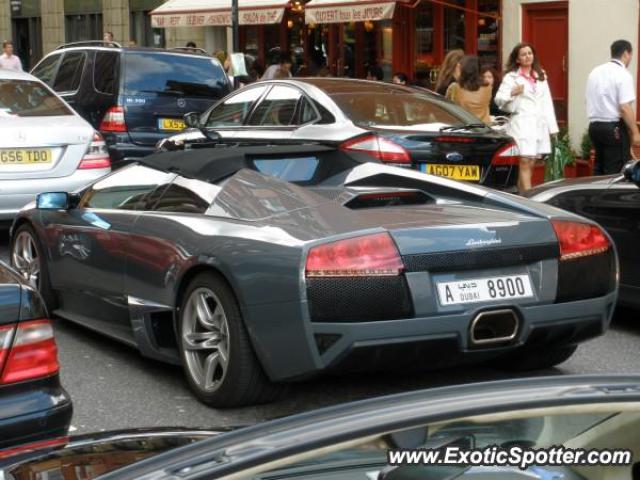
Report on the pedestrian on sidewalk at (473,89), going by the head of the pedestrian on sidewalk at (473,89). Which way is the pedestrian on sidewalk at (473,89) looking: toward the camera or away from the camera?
away from the camera

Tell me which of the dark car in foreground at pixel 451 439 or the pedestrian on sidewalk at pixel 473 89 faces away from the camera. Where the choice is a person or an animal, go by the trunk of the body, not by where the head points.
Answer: the pedestrian on sidewalk

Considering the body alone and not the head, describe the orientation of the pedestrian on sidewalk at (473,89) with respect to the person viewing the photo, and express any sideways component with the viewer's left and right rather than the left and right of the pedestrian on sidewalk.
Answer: facing away from the viewer

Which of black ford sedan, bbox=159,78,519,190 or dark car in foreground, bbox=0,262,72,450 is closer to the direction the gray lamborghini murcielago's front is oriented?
the black ford sedan

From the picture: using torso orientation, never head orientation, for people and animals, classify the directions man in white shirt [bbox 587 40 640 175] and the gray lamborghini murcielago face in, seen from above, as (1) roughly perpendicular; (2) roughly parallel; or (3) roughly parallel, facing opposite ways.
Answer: roughly perpendicular

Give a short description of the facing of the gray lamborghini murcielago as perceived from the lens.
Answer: facing away from the viewer and to the left of the viewer

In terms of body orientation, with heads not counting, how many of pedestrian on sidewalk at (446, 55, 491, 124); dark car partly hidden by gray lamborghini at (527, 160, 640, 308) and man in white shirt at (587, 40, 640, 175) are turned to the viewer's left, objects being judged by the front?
1

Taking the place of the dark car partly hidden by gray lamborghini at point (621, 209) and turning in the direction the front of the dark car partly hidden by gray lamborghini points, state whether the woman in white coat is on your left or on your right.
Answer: on your right

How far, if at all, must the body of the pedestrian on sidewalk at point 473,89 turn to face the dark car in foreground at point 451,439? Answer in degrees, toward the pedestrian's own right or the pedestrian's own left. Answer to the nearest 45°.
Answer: approximately 180°
